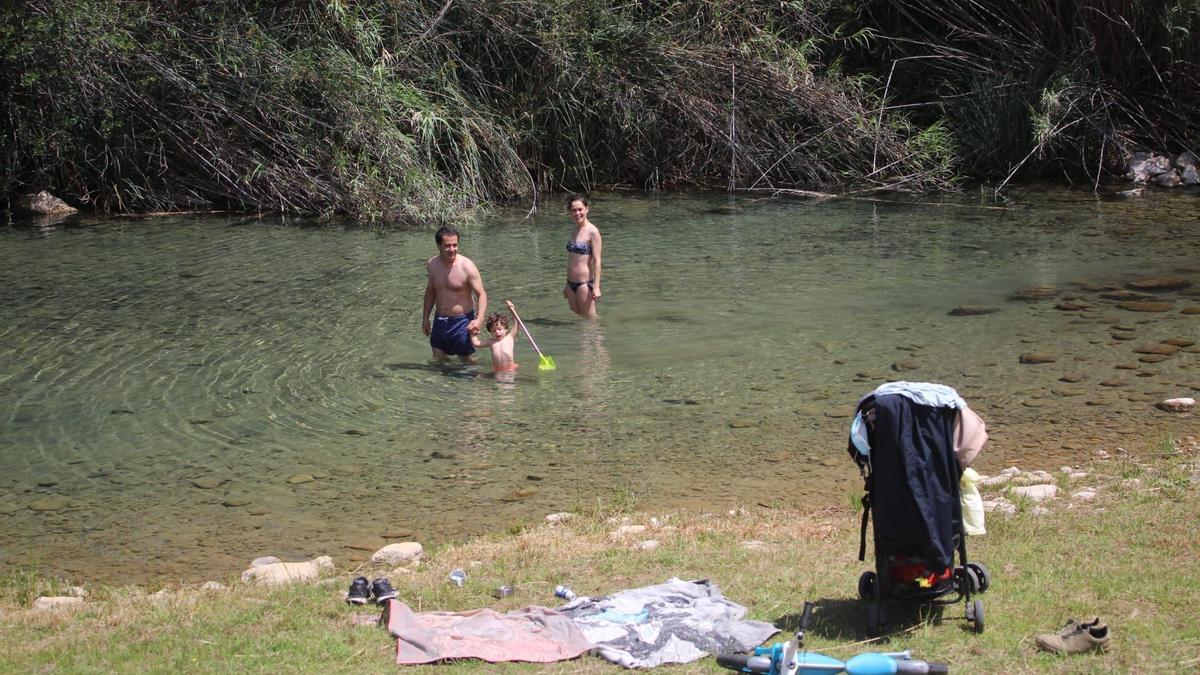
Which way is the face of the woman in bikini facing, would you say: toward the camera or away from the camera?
toward the camera

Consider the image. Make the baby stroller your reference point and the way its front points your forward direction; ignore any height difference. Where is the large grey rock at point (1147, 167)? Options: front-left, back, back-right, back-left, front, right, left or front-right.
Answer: front

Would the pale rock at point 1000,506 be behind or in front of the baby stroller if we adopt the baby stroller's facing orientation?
in front

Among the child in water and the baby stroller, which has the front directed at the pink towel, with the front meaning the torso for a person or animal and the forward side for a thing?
the child in water

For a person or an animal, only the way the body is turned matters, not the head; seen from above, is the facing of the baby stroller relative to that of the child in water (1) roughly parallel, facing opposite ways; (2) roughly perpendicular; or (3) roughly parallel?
roughly parallel, facing opposite ways

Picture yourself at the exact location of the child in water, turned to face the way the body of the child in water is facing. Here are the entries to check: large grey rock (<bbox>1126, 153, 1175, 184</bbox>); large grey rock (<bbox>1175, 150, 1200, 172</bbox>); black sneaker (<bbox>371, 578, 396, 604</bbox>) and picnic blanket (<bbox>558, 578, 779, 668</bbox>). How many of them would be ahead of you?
2

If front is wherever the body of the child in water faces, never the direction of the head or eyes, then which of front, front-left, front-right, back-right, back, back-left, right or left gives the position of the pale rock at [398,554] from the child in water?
front

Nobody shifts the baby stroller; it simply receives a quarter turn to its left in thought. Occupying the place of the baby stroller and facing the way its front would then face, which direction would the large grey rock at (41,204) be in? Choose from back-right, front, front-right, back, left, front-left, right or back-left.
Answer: front-right

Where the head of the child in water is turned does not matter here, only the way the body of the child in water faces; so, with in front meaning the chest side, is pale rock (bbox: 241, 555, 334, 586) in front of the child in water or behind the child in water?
in front

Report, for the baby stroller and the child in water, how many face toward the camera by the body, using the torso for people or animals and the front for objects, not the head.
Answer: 1

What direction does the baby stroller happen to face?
away from the camera

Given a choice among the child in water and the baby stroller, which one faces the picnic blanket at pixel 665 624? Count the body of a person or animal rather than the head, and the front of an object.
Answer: the child in water

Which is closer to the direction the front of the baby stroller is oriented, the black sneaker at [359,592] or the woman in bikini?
the woman in bikini

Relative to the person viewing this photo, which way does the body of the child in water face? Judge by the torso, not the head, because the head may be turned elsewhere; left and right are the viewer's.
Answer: facing the viewer

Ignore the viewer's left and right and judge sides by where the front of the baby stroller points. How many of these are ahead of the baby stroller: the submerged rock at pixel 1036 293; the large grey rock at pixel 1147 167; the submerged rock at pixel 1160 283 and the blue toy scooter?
3

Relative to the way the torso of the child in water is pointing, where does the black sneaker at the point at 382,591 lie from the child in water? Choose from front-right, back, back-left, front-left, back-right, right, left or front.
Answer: front

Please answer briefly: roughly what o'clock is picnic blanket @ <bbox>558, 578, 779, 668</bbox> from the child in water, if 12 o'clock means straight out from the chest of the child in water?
The picnic blanket is roughly at 12 o'clock from the child in water.

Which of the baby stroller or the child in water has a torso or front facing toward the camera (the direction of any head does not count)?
the child in water
